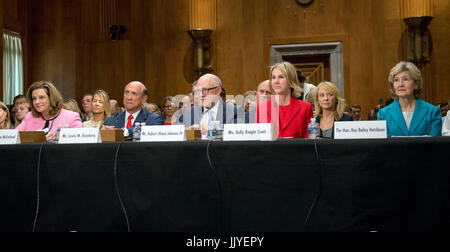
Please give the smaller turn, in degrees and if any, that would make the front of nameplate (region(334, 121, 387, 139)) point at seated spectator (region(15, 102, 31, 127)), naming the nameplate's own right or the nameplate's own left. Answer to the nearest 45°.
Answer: approximately 135° to the nameplate's own right

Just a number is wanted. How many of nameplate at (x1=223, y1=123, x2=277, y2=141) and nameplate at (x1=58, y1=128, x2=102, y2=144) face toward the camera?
2

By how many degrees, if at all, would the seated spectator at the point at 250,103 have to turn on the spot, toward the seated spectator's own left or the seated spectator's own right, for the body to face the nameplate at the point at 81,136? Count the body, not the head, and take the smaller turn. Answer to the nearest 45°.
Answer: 0° — they already face it

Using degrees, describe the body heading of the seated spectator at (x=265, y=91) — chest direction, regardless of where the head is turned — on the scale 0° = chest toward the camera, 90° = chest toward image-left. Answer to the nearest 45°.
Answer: approximately 0°

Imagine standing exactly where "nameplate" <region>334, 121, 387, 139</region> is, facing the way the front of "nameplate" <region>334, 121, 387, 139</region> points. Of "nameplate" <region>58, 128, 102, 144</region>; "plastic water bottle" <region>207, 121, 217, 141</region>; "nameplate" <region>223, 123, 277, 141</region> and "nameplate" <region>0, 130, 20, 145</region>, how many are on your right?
4

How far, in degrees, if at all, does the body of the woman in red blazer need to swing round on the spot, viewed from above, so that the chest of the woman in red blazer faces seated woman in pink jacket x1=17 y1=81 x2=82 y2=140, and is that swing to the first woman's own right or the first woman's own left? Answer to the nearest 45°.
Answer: approximately 45° to the first woman's own right

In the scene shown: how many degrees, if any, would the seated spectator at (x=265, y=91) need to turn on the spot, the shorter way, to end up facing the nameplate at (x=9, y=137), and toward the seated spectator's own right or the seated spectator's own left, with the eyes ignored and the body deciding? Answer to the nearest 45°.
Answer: approximately 45° to the seated spectator's own right

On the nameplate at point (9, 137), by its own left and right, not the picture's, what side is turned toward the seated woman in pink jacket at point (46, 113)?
back
